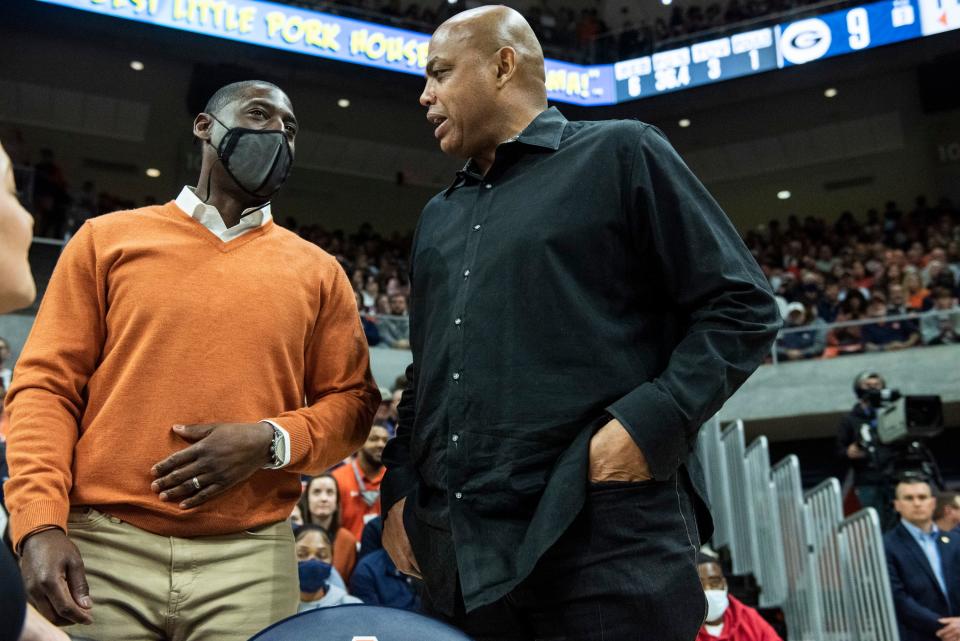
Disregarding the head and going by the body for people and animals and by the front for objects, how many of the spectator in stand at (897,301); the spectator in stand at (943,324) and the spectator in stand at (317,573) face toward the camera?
3

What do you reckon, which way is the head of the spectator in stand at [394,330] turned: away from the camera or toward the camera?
toward the camera

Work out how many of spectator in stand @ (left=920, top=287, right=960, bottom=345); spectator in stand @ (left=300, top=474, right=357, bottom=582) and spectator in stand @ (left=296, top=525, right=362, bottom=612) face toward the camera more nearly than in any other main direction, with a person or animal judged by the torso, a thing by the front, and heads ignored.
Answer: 3

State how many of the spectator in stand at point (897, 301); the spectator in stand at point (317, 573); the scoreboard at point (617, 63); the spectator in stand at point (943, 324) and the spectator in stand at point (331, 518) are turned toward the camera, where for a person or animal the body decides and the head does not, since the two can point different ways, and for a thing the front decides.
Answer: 5

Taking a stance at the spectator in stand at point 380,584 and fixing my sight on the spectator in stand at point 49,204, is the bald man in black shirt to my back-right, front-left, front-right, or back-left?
back-left

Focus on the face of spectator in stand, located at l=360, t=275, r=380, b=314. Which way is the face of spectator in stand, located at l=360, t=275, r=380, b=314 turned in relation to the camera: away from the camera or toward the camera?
toward the camera

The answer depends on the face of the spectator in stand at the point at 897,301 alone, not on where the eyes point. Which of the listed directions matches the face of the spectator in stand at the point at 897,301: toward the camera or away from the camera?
toward the camera

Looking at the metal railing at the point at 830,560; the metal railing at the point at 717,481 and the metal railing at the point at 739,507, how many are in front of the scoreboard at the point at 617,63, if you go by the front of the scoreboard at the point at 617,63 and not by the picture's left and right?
3

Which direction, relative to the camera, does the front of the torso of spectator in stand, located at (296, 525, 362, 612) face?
toward the camera

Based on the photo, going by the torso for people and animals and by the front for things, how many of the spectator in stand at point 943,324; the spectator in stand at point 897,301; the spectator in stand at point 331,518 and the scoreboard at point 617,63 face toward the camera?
4

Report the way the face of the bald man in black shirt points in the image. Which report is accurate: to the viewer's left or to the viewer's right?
to the viewer's left

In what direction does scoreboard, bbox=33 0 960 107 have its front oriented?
toward the camera

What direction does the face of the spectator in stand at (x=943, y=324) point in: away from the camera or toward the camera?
toward the camera

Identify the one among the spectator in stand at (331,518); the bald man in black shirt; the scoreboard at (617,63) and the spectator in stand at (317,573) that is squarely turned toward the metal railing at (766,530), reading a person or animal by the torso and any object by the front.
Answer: the scoreboard

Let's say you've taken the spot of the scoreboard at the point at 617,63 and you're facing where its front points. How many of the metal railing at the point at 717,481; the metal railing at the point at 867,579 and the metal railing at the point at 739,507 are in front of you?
3

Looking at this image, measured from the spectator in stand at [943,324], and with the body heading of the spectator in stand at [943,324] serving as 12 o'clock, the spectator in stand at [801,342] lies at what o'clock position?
the spectator in stand at [801,342] is roughly at 3 o'clock from the spectator in stand at [943,324].

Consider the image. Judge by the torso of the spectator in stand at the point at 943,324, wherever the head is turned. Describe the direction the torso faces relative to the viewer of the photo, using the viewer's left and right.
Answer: facing the viewer
